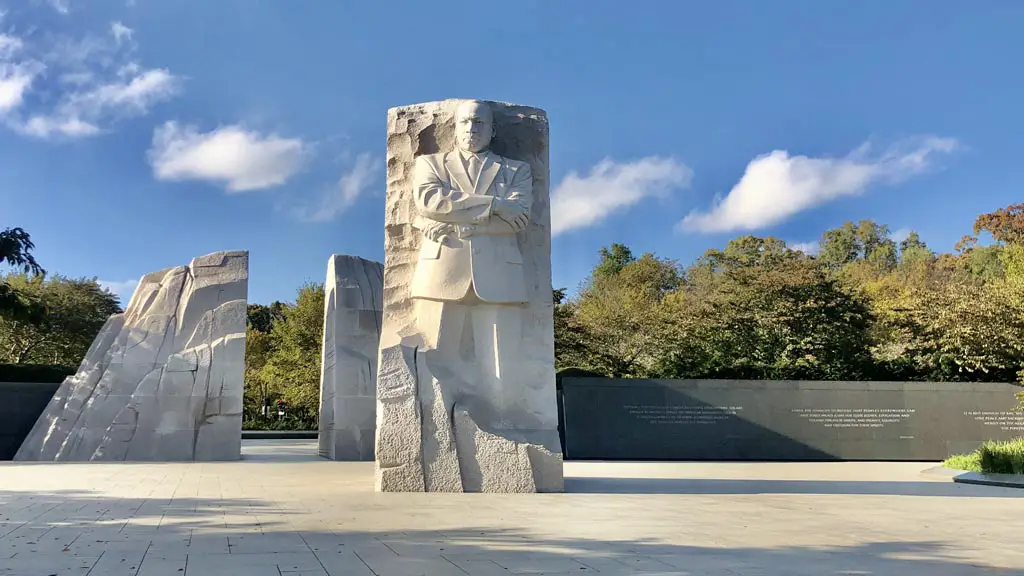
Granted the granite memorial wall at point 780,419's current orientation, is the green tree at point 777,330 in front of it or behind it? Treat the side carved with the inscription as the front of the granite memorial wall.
behind

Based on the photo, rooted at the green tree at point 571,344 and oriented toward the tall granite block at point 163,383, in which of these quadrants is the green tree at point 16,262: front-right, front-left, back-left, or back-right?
front-right

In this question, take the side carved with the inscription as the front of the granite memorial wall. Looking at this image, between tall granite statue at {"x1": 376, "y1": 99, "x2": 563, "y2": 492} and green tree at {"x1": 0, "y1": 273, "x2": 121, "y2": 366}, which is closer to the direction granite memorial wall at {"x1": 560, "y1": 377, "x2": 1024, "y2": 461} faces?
the tall granite statue

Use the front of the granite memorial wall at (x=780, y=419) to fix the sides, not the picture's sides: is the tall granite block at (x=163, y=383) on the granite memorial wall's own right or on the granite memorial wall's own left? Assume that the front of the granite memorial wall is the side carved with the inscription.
on the granite memorial wall's own right

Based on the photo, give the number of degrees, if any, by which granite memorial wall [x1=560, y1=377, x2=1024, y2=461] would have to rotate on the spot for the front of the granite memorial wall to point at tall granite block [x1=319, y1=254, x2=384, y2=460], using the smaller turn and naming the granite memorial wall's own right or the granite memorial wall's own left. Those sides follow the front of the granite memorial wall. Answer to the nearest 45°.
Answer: approximately 45° to the granite memorial wall's own right

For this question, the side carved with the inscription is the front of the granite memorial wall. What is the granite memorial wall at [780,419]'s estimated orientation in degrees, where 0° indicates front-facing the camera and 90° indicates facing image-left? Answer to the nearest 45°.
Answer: approximately 0°

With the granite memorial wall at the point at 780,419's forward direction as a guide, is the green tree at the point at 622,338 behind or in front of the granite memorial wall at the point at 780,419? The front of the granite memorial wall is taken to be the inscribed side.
behind

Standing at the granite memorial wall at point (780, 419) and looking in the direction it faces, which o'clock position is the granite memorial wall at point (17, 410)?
the granite memorial wall at point (17, 410) is roughly at 2 o'clock from the granite memorial wall at point (780, 419).

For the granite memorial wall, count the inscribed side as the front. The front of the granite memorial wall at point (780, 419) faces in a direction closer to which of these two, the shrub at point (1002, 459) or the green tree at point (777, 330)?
the shrub

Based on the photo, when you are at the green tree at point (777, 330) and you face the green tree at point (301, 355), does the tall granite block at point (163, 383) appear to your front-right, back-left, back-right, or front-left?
front-left

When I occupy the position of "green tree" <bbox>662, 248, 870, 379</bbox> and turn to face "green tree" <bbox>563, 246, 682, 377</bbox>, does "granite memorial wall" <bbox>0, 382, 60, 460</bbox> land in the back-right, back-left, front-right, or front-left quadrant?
front-left

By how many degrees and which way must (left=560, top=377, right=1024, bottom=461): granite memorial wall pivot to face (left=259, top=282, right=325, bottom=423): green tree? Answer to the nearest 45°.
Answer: approximately 90° to its right

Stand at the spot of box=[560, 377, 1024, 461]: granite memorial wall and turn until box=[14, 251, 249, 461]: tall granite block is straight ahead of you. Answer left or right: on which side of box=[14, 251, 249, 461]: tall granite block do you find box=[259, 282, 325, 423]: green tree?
right

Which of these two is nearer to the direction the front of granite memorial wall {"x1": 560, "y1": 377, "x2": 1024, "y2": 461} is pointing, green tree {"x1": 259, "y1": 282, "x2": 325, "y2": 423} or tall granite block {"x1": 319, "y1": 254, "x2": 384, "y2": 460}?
the tall granite block

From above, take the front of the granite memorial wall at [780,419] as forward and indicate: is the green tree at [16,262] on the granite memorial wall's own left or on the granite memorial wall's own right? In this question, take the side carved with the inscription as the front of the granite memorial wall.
on the granite memorial wall's own right
